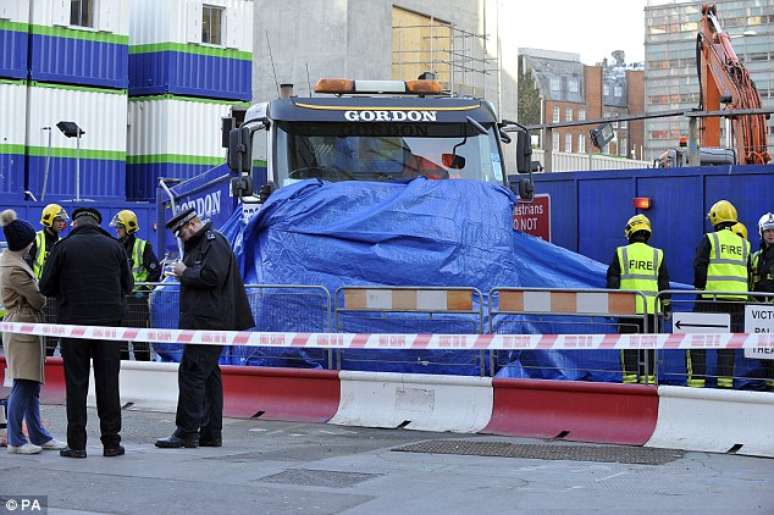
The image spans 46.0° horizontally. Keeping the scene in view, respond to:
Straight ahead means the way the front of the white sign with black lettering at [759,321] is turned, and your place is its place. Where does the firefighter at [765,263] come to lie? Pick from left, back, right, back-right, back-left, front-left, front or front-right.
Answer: back

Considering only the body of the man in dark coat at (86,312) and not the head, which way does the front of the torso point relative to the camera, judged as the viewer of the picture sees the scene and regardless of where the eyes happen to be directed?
away from the camera

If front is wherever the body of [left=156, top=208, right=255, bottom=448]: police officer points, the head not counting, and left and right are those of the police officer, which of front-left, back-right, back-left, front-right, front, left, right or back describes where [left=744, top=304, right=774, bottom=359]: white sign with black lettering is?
back

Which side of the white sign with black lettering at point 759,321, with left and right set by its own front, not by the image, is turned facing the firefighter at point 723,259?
back

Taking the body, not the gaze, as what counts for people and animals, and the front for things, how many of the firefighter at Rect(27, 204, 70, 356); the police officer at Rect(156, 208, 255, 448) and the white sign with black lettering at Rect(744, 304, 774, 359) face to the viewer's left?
1

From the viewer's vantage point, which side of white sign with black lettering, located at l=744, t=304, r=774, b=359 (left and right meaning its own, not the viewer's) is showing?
front

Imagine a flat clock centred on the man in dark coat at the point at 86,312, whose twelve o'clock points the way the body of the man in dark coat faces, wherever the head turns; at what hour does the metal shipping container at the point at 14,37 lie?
The metal shipping container is roughly at 12 o'clock from the man in dark coat.

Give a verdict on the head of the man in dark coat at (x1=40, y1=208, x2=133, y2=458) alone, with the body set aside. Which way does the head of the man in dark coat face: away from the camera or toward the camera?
away from the camera

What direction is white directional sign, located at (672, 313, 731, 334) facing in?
toward the camera
